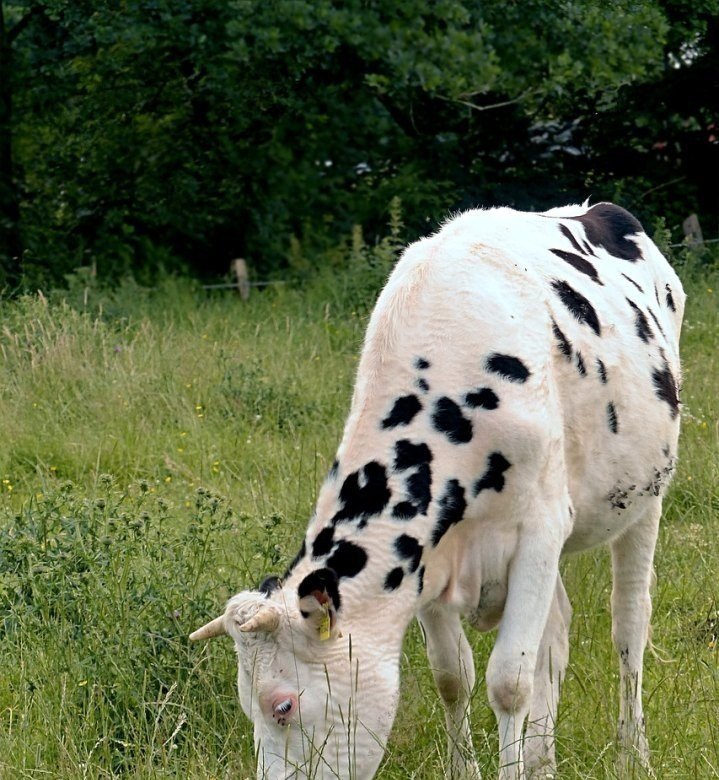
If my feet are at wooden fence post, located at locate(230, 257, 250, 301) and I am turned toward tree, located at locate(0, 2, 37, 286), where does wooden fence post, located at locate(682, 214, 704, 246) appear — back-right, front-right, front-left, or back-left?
back-right

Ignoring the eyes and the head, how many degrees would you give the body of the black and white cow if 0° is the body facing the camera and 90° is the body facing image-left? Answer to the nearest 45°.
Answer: approximately 45°

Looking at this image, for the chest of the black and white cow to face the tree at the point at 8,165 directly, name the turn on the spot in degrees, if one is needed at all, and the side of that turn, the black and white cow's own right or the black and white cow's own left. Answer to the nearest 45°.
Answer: approximately 90° to the black and white cow's own right

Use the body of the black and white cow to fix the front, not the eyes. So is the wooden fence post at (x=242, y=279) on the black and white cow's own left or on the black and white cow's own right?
on the black and white cow's own right

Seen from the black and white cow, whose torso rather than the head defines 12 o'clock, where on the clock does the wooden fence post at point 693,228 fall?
The wooden fence post is roughly at 5 o'clock from the black and white cow.
